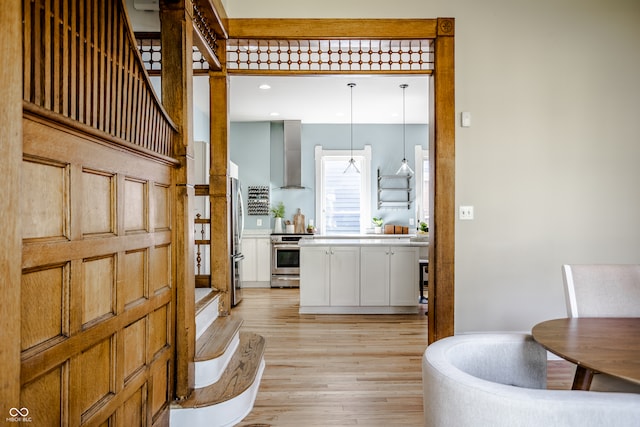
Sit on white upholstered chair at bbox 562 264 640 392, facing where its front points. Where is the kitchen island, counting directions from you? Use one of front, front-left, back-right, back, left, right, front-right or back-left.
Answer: back-right

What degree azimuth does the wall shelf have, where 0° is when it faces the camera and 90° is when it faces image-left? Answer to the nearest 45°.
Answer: approximately 0°

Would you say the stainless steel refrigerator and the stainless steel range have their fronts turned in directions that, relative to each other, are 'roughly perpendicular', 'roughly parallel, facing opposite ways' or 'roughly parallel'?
roughly perpendicular

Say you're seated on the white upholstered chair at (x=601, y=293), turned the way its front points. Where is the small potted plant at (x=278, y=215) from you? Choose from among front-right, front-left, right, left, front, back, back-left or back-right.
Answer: back-right

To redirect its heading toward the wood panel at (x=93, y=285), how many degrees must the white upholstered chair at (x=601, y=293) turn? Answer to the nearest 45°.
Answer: approximately 45° to its right

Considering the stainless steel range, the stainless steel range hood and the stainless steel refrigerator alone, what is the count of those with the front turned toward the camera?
2

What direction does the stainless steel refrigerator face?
to the viewer's right

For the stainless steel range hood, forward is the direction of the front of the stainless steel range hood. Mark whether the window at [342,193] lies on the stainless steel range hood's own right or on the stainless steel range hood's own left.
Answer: on the stainless steel range hood's own left

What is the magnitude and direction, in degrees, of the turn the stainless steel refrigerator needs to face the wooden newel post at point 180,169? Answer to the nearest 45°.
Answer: approximately 90° to its right

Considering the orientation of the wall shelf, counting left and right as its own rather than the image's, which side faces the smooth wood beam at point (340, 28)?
front

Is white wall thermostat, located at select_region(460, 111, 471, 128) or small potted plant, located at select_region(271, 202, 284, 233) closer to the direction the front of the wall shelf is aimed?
the white wall thermostat
